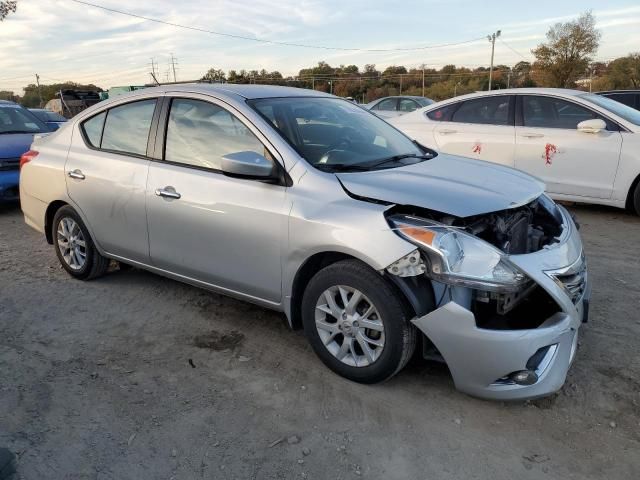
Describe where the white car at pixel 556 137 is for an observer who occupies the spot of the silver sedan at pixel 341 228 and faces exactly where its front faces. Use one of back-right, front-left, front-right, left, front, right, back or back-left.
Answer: left

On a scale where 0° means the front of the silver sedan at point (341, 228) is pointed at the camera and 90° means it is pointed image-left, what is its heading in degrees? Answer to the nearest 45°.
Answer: approximately 315°

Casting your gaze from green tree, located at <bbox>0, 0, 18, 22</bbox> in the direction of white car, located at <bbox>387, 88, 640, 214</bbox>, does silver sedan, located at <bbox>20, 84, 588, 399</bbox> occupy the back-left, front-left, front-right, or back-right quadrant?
front-right

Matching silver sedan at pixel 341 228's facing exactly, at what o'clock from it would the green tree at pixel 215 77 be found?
The green tree is roughly at 7 o'clock from the silver sedan.

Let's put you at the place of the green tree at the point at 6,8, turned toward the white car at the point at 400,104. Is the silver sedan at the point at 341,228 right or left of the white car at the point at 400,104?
right

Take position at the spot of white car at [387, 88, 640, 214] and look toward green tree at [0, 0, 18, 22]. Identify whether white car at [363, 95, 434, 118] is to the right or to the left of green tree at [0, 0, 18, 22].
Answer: right

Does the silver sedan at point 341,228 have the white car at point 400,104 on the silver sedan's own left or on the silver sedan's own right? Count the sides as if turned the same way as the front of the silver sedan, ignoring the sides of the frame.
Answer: on the silver sedan's own left

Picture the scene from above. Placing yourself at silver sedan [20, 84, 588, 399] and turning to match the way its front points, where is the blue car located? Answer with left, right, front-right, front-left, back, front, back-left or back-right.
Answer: back

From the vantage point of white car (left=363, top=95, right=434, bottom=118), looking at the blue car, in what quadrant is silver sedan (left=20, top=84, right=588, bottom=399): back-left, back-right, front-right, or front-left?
front-left
